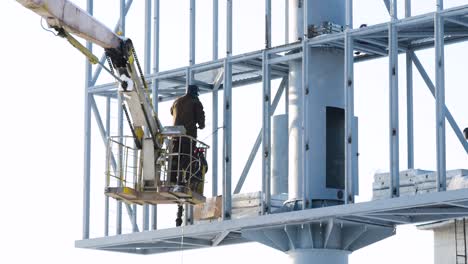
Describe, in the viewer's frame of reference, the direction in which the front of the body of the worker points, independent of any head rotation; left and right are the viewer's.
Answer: facing away from the viewer and to the right of the viewer
